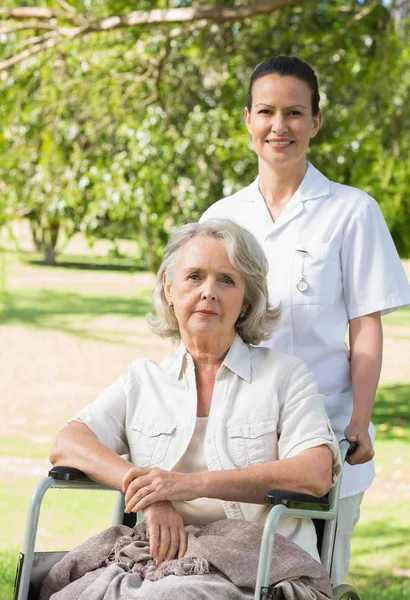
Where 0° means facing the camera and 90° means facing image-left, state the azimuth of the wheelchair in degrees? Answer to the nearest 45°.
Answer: approximately 45°
